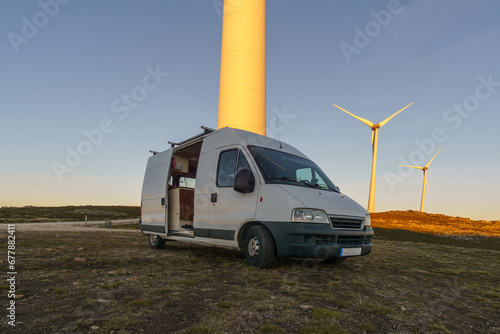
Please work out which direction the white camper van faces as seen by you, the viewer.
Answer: facing the viewer and to the right of the viewer
